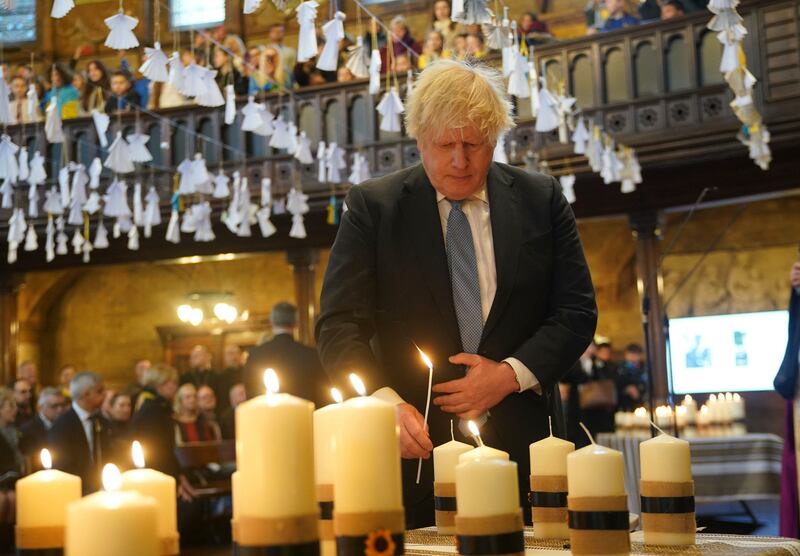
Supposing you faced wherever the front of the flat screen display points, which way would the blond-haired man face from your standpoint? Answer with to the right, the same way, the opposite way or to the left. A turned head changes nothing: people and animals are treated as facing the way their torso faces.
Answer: the same way

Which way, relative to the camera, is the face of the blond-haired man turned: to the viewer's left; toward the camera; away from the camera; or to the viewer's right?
toward the camera

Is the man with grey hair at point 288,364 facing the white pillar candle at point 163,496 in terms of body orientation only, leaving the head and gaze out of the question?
no

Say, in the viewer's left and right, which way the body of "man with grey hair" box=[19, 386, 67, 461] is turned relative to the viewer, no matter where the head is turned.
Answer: facing the viewer and to the right of the viewer

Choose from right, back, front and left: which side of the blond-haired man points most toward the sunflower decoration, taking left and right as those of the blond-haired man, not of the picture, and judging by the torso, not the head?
front

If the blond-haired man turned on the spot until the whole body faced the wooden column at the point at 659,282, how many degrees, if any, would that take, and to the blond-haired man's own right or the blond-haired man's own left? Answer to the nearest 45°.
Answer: approximately 180°

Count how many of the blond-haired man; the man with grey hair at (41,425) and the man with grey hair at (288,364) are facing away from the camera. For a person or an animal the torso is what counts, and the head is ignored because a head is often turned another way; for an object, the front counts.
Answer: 1

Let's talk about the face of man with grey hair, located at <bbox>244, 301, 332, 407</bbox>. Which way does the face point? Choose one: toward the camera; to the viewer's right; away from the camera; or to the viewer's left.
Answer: away from the camera

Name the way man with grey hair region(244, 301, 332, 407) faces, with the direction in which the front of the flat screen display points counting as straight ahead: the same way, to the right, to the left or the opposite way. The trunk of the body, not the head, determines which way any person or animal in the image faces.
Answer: the opposite way

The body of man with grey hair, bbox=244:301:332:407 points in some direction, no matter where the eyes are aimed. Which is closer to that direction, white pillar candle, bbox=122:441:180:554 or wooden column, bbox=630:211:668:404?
the wooden column

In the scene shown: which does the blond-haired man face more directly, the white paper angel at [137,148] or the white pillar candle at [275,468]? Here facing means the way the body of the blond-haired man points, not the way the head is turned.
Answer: the white pillar candle

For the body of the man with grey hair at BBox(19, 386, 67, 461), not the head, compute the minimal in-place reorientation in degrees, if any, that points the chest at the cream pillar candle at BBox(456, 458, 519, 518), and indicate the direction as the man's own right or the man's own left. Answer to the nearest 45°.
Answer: approximately 45° to the man's own right

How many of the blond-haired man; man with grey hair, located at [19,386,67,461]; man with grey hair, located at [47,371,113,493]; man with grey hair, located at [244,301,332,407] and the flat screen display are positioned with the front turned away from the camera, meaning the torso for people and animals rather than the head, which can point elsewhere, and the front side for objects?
1

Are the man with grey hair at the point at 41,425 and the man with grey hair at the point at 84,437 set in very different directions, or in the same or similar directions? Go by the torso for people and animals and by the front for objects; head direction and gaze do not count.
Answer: same or similar directions
